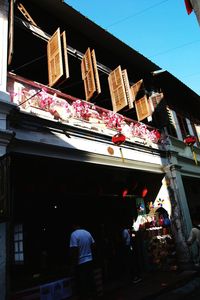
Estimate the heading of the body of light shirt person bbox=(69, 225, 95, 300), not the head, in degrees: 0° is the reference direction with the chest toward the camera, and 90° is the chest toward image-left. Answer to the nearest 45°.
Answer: approximately 135°

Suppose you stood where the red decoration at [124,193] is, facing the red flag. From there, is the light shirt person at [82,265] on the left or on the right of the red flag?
right

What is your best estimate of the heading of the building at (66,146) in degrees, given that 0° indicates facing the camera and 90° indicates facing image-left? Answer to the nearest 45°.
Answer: approximately 315°

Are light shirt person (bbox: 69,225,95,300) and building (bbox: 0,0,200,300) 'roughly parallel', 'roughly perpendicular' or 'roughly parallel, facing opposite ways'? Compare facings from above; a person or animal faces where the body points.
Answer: roughly parallel, facing opposite ways
